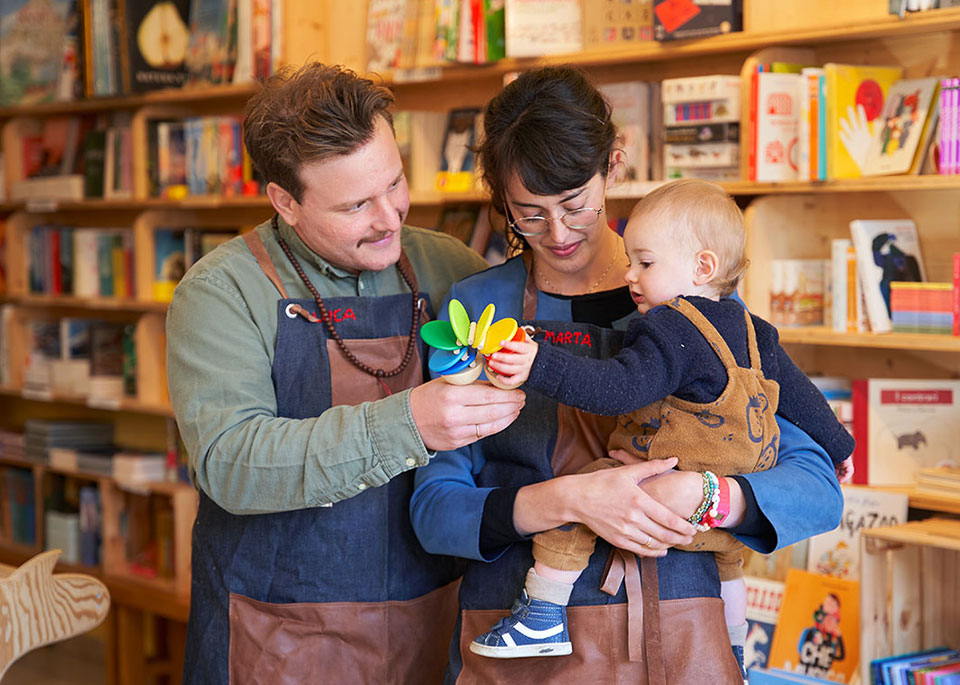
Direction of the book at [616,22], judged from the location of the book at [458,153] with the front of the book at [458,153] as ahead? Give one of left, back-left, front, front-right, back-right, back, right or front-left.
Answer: front-left

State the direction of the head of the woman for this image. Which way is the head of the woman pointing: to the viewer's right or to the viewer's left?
to the viewer's left

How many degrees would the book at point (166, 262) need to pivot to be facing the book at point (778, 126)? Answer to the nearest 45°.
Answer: approximately 45° to its left

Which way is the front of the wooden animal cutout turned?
to the viewer's right

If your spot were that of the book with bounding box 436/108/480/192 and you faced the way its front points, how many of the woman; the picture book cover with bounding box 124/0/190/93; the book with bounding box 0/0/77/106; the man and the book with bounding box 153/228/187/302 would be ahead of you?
2

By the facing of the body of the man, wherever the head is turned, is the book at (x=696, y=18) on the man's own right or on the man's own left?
on the man's own left

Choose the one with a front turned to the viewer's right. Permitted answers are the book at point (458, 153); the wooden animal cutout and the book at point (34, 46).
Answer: the wooden animal cutout

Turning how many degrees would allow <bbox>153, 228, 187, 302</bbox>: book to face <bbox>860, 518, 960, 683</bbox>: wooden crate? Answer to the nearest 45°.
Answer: approximately 45° to its left
